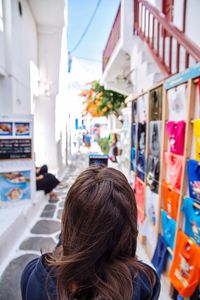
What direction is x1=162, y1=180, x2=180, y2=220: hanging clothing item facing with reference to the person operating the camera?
facing the viewer and to the left of the viewer

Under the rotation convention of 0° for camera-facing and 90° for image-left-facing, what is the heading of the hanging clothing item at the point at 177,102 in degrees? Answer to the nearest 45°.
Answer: approximately 45°

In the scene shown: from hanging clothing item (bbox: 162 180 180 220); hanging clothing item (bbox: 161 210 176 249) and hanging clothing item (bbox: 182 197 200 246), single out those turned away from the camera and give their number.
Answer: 0

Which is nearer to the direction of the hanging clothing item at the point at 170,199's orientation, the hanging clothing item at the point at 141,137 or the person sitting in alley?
the person sitting in alley

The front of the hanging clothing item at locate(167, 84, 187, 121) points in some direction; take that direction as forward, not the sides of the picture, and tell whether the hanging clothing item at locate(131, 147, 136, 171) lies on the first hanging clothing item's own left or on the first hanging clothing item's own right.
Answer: on the first hanging clothing item's own right

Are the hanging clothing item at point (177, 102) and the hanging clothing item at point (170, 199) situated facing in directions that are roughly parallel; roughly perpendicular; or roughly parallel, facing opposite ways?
roughly parallel

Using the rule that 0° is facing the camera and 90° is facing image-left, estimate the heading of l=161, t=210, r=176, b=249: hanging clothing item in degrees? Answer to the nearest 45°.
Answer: approximately 45°

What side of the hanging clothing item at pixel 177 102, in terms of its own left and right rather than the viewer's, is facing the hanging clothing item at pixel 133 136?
right

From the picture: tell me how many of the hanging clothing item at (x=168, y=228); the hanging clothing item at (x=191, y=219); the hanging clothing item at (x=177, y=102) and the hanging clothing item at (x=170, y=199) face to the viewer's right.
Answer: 0
